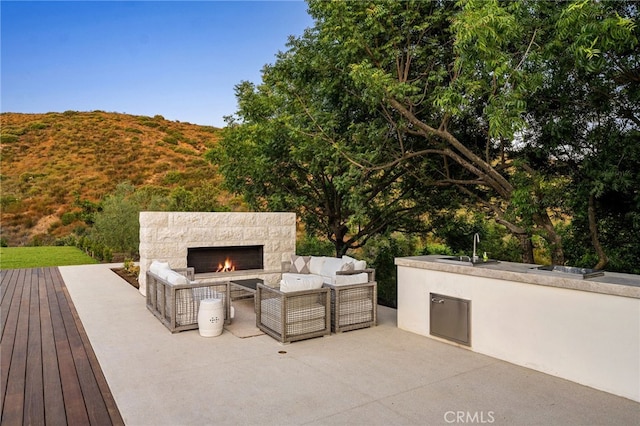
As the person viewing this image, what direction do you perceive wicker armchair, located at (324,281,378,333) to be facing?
facing away from the viewer and to the left of the viewer

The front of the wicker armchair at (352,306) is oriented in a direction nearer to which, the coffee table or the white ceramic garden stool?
the coffee table

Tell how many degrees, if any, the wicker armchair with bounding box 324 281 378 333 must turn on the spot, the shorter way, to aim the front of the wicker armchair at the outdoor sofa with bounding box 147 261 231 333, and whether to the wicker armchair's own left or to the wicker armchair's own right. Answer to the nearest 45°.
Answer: approximately 45° to the wicker armchair's own left

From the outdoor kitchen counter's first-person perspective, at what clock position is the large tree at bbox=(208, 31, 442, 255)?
The large tree is roughly at 3 o'clock from the outdoor kitchen counter.

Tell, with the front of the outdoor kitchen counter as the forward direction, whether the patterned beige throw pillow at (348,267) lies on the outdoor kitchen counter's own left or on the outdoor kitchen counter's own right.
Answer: on the outdoor kitchen counter's own right

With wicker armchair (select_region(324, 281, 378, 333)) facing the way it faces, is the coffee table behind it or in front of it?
in front

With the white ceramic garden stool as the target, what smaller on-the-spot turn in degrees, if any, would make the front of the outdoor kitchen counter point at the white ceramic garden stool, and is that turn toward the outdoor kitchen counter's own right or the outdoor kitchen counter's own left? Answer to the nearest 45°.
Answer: approximately 45° to the outdoor kitchen counter's own right

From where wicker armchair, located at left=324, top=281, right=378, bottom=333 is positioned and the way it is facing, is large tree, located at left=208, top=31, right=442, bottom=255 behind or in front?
in front

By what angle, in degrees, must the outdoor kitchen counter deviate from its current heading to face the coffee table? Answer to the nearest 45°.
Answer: approximately 45° to its right
